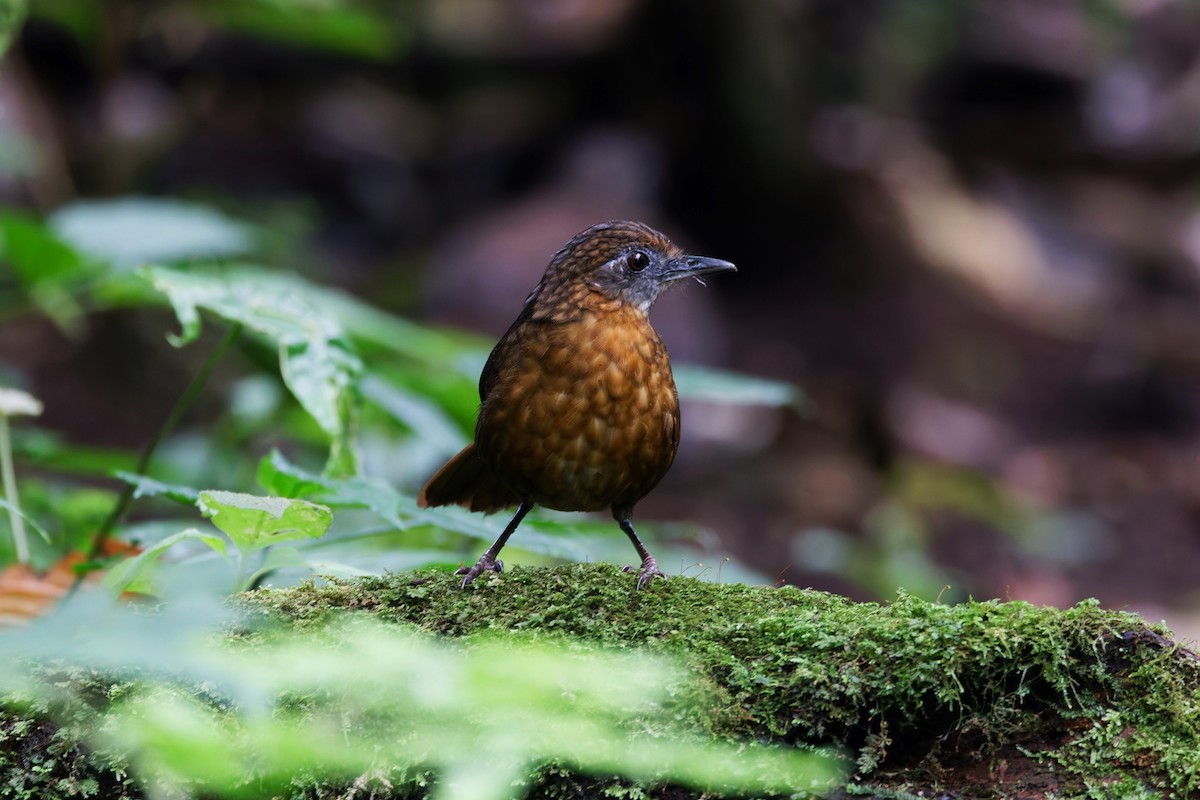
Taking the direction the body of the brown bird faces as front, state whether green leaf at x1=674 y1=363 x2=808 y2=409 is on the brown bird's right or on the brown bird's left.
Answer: on the brown bird's left

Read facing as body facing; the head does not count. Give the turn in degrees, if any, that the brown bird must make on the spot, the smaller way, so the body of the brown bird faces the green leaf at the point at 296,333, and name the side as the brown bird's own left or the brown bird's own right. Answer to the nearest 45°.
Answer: approximately 135° to the brown bird's own right

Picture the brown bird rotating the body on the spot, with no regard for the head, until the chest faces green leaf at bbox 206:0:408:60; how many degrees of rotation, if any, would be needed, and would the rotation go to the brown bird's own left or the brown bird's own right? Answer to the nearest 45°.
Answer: approximately 180°

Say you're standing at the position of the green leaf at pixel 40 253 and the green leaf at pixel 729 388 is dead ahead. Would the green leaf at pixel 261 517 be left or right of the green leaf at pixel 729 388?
right

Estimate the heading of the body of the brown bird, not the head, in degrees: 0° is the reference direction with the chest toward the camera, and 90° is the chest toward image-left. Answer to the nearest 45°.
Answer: approximately 315°

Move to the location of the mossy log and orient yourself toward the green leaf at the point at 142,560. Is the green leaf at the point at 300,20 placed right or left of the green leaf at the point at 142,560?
right

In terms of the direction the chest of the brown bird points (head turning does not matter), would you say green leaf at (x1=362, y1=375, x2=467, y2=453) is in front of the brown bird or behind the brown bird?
behind
